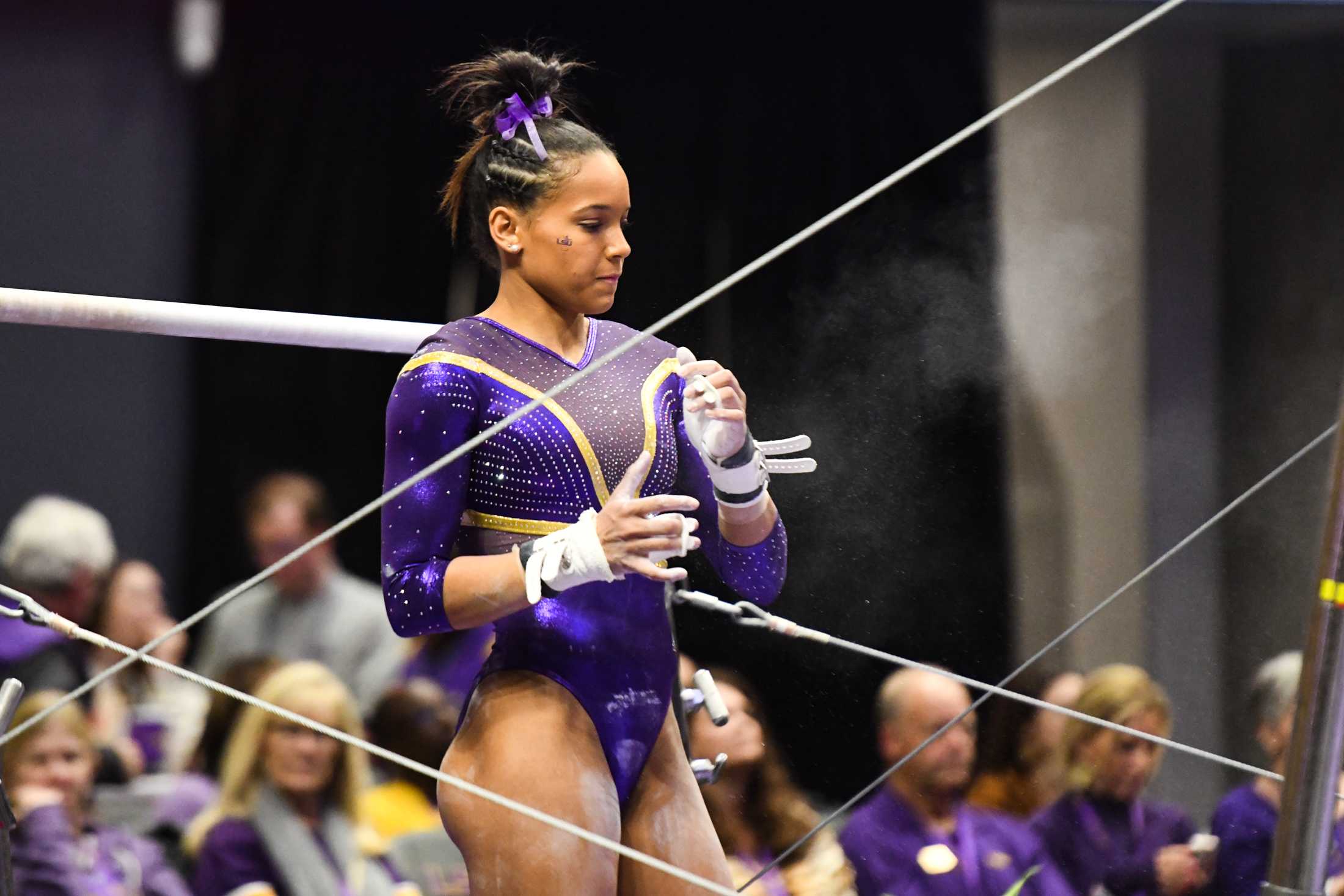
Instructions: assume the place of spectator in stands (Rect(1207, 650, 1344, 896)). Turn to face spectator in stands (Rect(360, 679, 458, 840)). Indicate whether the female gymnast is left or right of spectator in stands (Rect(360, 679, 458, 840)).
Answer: left

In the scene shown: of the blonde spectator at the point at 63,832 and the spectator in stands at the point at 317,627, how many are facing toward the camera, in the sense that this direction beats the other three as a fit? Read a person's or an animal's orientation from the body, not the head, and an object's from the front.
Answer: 2

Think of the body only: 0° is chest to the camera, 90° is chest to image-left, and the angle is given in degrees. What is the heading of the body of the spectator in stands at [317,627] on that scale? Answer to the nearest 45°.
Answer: approximately 0°

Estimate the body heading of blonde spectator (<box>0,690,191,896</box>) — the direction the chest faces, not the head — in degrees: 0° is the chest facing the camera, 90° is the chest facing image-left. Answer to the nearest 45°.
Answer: approximately 0°
